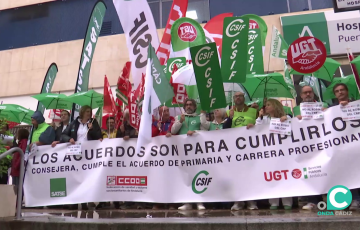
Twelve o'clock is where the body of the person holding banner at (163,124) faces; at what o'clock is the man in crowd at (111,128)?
The man in crowd is roughly at 4 o'clock from the person holding banner.

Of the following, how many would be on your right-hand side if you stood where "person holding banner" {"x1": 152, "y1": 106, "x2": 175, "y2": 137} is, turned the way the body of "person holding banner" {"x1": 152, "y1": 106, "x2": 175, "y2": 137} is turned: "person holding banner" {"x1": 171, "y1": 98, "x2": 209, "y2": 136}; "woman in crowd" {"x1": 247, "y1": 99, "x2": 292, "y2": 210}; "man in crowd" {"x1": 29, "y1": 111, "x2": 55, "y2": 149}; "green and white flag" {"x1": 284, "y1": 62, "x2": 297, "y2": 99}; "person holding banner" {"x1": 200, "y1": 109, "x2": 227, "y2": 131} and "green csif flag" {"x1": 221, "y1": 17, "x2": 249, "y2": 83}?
1

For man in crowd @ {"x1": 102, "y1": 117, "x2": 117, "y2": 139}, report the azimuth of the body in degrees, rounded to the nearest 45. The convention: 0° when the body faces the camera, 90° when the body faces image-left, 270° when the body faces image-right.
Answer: approximately 0°

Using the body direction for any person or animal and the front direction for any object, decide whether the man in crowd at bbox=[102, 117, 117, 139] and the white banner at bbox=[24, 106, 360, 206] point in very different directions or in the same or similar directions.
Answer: same or similar directions

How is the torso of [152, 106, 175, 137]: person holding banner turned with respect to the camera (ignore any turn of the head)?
toward the camera

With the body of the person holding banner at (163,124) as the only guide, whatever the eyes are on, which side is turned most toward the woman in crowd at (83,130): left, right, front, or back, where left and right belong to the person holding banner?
right

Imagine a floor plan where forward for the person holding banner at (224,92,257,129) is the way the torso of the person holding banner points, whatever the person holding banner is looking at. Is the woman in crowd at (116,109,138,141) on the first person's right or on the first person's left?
on the first person's right

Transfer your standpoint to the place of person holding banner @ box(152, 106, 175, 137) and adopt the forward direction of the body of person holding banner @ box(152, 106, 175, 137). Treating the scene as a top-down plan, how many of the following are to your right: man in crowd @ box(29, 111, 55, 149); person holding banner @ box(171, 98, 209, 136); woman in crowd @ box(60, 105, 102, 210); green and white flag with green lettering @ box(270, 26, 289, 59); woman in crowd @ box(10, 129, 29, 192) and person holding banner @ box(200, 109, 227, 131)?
3

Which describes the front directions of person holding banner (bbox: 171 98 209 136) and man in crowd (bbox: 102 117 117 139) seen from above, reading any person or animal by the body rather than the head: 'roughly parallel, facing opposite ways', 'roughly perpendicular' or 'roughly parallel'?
roughly parallel

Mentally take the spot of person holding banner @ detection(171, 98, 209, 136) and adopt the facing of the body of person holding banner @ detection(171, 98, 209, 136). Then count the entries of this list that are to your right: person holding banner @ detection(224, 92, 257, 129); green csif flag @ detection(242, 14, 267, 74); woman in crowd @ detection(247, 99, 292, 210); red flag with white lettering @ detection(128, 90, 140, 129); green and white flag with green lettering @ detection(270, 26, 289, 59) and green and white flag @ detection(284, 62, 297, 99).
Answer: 1

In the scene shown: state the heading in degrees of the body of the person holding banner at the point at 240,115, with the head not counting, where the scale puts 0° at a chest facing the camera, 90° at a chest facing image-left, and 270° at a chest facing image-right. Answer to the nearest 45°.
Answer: approximately 0°

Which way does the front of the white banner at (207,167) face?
toward the camera

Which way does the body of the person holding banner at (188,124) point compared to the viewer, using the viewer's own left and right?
facing the viewer

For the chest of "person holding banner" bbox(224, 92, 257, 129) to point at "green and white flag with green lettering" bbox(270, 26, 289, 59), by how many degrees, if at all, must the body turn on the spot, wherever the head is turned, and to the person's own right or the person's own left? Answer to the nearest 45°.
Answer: approximately 135° to the person's own left
